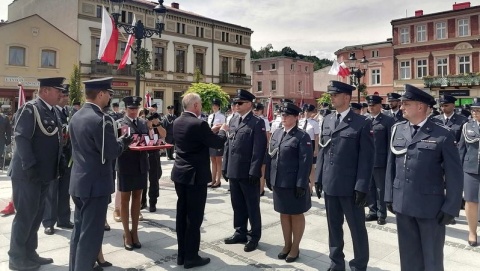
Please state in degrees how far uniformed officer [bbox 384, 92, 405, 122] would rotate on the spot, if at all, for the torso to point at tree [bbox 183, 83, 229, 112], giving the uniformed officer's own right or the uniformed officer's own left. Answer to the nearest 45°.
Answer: approximately 90° to the uniformed officer's own right

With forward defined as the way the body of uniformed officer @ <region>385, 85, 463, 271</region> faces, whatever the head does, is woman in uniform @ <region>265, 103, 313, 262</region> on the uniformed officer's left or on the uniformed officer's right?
on the uniformed officer's right

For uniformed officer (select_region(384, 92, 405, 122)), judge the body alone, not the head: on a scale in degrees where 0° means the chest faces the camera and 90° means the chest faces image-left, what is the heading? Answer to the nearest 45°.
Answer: approximately 45°

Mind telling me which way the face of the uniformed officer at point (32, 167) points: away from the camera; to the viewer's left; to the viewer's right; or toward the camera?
to the viewer's right

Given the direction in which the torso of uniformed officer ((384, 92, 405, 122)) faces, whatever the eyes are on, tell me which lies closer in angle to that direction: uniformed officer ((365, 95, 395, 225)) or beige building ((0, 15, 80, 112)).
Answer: the uniformed officer

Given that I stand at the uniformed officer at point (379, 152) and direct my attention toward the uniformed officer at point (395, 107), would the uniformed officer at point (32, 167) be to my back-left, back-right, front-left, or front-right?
back-left

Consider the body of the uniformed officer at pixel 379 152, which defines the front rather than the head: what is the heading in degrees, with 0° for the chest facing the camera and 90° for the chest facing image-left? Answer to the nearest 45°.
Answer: approximately 45°

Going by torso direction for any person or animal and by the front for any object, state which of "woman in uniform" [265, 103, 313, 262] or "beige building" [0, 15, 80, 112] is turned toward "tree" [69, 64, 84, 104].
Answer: the beige building

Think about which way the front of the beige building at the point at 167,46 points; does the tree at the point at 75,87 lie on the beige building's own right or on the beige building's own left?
on the beige building's own right

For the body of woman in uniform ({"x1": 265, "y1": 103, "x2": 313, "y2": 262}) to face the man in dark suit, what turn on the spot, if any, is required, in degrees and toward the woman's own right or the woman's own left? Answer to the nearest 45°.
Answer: approximately 45° to the woman's own right

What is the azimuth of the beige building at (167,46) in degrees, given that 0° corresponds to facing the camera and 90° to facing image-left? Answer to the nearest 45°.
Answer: approximately 315°
